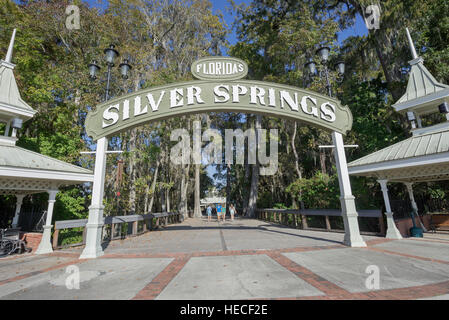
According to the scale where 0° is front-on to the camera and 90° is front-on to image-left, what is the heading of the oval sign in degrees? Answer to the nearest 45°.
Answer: approximately 0°

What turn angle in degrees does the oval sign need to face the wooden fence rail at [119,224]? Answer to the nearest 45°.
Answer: approximately 135° to its right

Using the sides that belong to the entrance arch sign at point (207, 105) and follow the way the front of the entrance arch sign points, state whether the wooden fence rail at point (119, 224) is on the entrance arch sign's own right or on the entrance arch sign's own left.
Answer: on the entrance arch sign's own right

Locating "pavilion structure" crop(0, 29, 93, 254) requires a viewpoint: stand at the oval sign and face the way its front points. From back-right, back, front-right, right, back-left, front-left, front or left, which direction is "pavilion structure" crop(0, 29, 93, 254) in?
right

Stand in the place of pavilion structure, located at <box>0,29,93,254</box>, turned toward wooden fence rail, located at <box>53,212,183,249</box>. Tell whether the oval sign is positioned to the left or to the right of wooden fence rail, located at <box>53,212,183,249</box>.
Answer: right

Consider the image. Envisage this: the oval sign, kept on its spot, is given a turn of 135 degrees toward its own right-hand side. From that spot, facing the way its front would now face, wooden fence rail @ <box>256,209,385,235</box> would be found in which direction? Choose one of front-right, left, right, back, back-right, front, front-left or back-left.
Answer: right

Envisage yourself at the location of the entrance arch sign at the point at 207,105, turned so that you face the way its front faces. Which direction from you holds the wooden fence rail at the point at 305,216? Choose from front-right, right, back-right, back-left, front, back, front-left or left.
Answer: back-left

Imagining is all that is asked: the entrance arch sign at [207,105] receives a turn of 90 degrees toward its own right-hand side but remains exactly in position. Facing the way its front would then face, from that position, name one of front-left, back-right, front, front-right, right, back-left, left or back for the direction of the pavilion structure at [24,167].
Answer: front

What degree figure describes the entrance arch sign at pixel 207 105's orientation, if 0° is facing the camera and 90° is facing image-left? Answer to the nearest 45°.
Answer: approximately 0°

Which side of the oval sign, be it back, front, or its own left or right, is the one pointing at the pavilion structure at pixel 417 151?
left

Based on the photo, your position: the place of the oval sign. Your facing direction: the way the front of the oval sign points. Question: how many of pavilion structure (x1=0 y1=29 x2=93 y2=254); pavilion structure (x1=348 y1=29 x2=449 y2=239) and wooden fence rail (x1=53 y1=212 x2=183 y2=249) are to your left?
1
